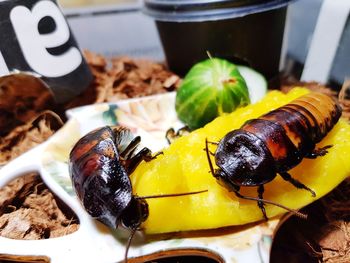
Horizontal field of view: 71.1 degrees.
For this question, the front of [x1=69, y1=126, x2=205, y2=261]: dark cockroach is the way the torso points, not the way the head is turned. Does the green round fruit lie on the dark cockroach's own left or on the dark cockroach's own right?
on the dark cockroach's own left

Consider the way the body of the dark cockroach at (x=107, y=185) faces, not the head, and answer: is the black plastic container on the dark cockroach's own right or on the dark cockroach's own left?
on the dark cockroach's own left

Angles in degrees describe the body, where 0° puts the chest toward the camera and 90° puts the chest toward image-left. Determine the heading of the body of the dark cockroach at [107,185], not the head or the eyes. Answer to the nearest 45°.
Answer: approximately 315°

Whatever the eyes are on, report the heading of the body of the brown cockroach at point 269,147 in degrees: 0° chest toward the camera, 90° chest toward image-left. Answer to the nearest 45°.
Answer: approximately 45°

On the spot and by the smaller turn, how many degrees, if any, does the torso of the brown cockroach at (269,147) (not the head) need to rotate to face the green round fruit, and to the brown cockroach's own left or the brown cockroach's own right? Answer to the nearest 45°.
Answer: approximately 90° to the brown cockroach's own right

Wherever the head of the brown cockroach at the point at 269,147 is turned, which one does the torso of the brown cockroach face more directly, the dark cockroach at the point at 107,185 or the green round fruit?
the dark cockroach
